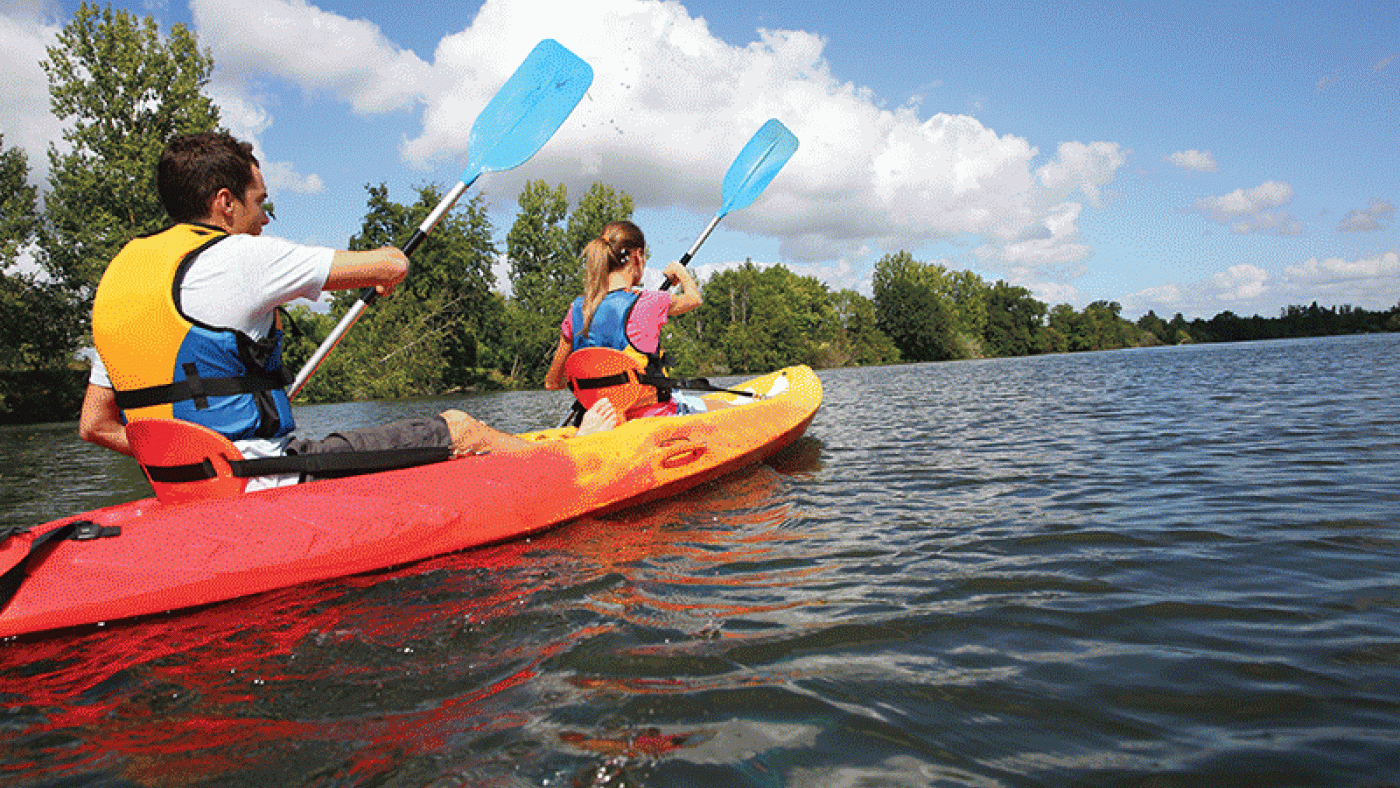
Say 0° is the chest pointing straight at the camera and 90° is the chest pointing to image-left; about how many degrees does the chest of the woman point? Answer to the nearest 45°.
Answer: approximately 225°

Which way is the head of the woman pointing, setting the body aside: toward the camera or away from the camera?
away from the camera

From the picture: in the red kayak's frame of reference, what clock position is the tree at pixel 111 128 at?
The tree is roughly at 10 o'clock from the red kayak.

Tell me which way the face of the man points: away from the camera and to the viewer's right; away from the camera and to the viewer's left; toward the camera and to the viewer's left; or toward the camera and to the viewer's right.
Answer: away from the camera and to the viewer's right

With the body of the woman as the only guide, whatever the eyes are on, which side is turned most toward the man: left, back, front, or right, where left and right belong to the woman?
back

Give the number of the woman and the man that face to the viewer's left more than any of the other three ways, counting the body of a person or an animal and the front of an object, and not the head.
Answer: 0

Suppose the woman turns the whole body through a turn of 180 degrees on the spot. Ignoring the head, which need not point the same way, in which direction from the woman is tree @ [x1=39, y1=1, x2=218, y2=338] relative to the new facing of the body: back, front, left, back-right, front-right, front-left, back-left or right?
right

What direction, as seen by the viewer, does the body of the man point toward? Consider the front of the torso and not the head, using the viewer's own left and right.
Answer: facing away from the viewer and to the right of the viewer
